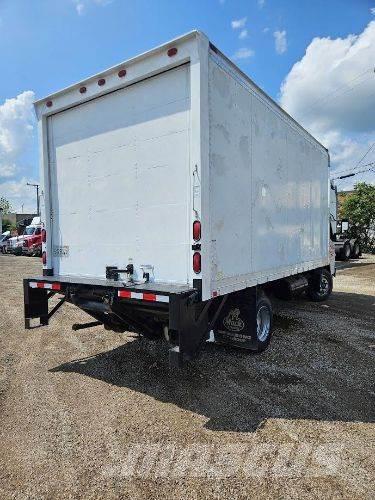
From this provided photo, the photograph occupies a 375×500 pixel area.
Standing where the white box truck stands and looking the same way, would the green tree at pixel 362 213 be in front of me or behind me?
in front

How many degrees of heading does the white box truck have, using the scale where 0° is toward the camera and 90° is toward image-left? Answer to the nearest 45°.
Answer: approximately 225°
